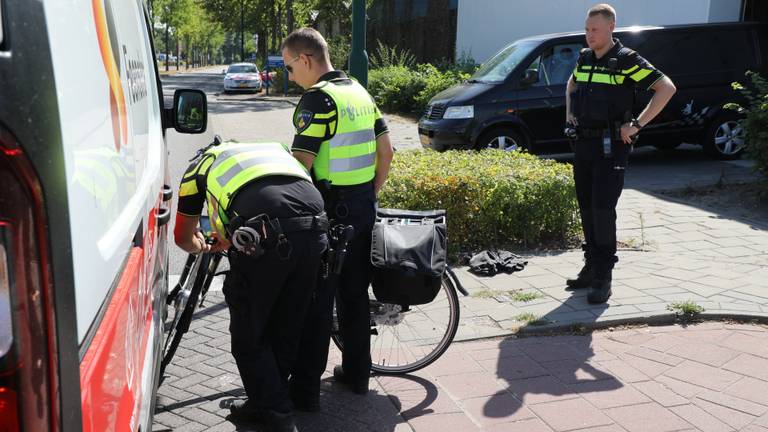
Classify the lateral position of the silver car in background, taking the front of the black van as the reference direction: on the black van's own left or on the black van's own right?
on the black van's own right

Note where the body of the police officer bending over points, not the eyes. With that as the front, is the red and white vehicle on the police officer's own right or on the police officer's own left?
on the police officer's own left

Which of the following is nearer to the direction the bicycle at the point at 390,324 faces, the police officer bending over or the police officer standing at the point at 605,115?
the police officer bending over

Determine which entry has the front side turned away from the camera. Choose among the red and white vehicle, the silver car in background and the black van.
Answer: the red and white vehicle

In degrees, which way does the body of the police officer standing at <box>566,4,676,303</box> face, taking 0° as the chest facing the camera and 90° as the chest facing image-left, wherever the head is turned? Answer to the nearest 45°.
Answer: approximately 45°

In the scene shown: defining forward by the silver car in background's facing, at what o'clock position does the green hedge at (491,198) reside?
The green hedge is roughly at 12 o'clock from the silver car in background.

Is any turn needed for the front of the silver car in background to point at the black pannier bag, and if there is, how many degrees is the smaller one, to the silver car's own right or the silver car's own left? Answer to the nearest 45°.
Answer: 0° — it already faces it

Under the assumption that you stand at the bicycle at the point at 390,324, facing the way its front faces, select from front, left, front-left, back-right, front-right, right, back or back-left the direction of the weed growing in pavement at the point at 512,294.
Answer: back-right

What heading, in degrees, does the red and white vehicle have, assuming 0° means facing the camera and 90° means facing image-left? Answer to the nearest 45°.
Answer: approximately 180°

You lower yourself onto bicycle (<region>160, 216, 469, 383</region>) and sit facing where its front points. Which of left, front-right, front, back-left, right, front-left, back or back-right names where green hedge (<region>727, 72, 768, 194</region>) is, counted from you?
back-right

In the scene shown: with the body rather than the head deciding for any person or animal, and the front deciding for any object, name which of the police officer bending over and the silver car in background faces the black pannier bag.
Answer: the silver car in background

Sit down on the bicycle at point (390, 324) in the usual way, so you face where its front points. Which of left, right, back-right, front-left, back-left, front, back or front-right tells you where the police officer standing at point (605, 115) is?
back-right

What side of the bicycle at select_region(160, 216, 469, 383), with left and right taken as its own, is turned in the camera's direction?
left
